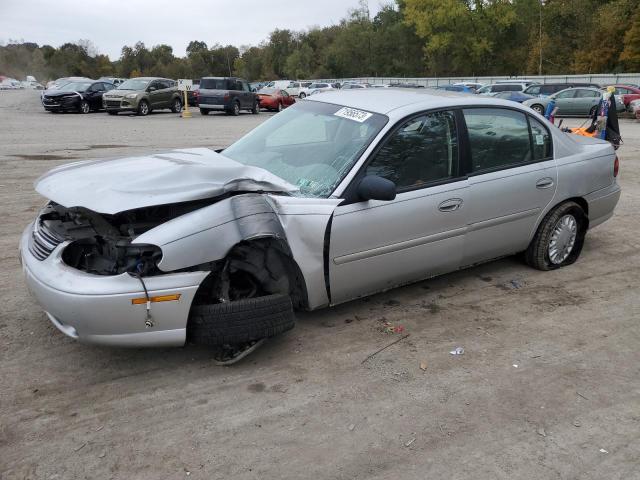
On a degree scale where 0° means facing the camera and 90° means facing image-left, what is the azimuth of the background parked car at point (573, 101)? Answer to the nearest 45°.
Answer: approximately 90°

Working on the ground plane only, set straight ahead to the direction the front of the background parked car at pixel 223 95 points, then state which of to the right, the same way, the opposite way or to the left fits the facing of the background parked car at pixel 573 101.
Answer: to the left

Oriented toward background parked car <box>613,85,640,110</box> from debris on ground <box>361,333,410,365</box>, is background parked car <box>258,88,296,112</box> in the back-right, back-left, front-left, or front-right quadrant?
front-left

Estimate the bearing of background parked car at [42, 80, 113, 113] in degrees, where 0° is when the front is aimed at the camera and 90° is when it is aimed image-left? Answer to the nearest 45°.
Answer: approximately 45°

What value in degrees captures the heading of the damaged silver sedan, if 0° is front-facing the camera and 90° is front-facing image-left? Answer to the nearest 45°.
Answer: approximately 45°

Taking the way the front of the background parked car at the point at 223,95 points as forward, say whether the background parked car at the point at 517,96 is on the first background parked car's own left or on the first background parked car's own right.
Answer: on the first background parked car's own right

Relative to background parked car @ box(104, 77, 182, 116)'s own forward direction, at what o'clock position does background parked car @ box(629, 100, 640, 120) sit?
background parked car @ box(629, 100, 640, 120) is roughly at 8 o'clock from background parked car @ box(104, 77, 182, 116).

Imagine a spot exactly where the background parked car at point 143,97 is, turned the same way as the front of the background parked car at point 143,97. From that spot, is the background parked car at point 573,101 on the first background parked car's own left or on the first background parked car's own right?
on the first background parked car's own left

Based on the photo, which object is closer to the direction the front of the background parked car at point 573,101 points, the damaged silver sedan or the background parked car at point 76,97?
the background parked car

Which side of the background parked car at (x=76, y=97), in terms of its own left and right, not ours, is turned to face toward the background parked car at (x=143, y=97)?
left

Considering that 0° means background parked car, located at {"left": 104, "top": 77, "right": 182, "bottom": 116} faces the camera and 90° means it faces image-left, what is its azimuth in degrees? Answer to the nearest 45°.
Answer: approximately 45°

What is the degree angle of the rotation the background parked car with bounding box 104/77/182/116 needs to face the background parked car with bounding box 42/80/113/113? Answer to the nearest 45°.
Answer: approximately 45° to its right

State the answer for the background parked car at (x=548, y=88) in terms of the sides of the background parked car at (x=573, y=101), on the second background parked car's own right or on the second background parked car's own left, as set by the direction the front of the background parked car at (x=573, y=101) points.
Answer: on the second background parked car's own right

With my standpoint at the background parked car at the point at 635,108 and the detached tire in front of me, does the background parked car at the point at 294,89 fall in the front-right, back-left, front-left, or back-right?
back-right

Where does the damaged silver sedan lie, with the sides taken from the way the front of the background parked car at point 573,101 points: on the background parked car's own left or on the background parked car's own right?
on the background parked car's own left

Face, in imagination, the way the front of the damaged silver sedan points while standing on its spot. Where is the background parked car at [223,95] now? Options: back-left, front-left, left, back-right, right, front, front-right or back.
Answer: back-right

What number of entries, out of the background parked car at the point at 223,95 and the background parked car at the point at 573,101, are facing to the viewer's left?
1
